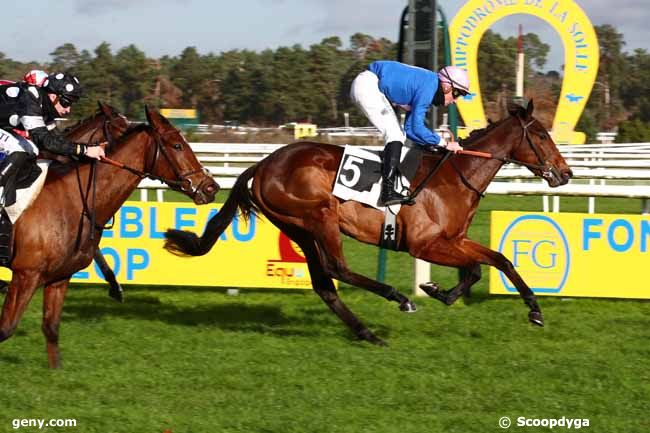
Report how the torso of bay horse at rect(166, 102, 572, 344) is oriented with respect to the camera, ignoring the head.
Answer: to the viewer's right

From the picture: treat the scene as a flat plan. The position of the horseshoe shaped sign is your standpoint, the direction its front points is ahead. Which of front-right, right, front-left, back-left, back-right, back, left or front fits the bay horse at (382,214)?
front

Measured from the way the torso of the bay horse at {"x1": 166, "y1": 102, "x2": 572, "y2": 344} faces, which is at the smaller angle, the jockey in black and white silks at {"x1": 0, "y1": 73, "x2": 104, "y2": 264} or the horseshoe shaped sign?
the horseshoe shaped sign

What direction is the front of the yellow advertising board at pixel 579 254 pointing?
toward the camera

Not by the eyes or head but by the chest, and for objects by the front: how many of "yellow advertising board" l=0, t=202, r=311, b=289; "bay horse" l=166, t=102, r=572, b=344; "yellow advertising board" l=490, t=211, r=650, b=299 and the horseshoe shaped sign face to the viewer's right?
1

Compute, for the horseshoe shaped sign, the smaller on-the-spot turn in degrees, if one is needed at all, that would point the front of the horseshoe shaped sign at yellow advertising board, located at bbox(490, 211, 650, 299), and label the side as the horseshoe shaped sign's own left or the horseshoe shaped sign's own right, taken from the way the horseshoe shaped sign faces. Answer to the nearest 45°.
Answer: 0° — it already faces it

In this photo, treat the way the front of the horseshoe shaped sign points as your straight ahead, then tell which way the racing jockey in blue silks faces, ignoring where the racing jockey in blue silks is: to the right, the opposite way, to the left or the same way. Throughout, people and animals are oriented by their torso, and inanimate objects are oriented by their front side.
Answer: to the left

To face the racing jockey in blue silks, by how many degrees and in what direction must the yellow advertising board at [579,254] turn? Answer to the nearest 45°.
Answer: approximately 45° to its right

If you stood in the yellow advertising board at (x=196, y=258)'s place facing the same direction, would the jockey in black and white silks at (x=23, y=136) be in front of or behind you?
in front

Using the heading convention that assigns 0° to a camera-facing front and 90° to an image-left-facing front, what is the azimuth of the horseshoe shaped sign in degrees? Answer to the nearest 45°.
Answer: approximately 0°

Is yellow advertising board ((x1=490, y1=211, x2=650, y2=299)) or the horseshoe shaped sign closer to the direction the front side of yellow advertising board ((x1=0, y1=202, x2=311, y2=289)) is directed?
the yellow advertising board

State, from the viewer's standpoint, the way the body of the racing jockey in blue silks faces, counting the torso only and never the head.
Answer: to the viewer's right

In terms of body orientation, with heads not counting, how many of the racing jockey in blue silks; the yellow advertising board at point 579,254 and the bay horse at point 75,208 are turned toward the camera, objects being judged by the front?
1

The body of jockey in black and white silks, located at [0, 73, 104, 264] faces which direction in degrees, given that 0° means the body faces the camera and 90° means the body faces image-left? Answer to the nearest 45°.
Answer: approximately 270°

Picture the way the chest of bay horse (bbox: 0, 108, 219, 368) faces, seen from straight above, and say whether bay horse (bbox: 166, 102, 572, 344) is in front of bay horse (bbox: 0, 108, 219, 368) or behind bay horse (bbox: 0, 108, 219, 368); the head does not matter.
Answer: in front

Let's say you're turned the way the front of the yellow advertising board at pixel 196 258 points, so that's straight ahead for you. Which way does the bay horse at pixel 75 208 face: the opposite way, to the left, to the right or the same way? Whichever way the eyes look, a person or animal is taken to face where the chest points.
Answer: to the left

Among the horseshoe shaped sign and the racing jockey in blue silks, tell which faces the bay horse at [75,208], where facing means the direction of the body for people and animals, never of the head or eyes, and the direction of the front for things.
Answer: the horseshoe shaped sign

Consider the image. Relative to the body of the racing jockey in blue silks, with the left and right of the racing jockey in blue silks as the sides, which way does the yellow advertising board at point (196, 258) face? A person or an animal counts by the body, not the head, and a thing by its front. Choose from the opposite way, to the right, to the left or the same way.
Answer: to the right

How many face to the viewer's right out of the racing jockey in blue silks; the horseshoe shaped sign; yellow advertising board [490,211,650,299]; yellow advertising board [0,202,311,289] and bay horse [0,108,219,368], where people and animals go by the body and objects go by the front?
2
